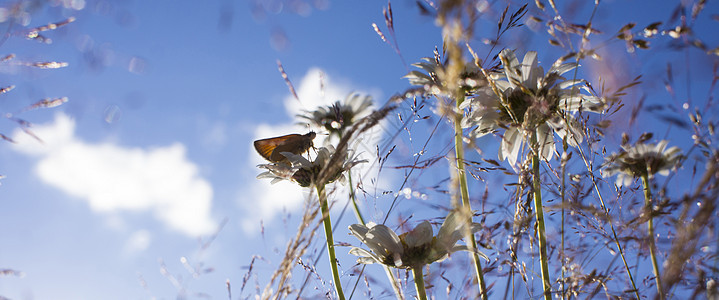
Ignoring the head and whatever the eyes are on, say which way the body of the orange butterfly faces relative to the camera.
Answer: to the viewer's right

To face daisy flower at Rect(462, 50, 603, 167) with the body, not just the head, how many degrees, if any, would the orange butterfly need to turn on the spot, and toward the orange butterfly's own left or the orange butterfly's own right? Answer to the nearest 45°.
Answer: approximately 45° to the orange butterfly's own right
